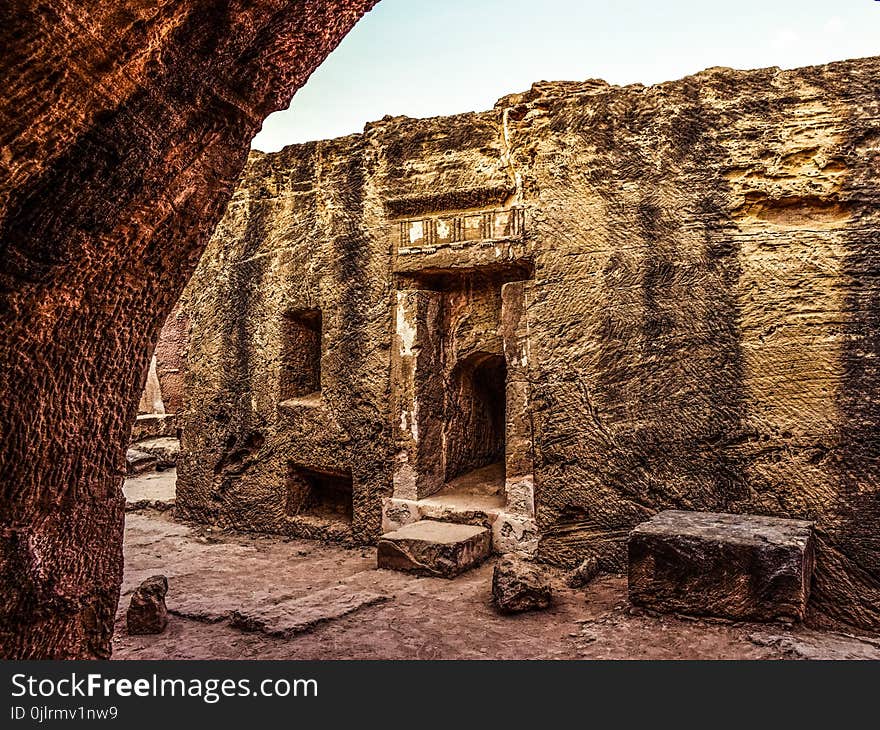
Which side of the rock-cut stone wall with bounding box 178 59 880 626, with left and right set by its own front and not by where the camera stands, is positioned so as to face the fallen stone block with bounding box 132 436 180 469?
right

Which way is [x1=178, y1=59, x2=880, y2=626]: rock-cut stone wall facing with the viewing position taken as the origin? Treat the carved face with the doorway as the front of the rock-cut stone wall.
facing the viewer and to the left of the viewer

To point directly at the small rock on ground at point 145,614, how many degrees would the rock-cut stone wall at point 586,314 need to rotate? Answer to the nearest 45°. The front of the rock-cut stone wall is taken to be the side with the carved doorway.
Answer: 0° — it already faces it

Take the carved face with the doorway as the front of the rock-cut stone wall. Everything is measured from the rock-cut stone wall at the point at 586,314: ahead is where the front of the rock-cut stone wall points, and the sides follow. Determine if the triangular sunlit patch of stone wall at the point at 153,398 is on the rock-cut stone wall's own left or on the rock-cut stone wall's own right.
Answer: on the rock-cut stone wall's own right

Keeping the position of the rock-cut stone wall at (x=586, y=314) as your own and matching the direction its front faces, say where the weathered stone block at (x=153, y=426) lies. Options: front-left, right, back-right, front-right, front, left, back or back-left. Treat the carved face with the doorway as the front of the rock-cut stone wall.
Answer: right

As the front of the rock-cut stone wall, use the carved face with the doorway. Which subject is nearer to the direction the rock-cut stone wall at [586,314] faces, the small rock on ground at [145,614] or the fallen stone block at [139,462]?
the small rock on ground

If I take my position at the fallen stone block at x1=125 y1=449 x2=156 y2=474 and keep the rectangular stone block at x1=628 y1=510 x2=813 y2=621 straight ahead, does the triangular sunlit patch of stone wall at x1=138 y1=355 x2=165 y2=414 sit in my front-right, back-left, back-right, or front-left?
back-left

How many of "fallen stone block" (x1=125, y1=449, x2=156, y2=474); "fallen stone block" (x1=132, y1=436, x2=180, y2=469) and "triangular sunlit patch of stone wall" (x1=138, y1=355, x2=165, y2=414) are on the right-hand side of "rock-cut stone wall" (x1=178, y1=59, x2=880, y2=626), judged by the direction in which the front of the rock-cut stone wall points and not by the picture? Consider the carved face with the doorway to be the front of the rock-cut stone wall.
3

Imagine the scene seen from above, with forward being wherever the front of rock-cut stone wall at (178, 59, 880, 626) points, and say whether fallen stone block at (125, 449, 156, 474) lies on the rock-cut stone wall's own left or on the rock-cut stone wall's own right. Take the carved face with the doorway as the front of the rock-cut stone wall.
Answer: on the rock-cut stone wall's own right

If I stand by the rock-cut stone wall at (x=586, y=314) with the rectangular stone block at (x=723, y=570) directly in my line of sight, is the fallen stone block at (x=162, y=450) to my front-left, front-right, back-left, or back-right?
back-right
